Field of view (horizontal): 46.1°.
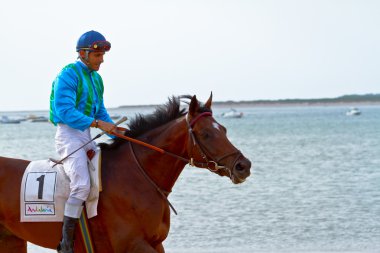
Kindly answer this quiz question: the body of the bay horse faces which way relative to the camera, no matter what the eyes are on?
to the viewer's right

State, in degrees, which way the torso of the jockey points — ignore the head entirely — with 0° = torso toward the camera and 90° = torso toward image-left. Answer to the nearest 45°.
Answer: approximately 315°
